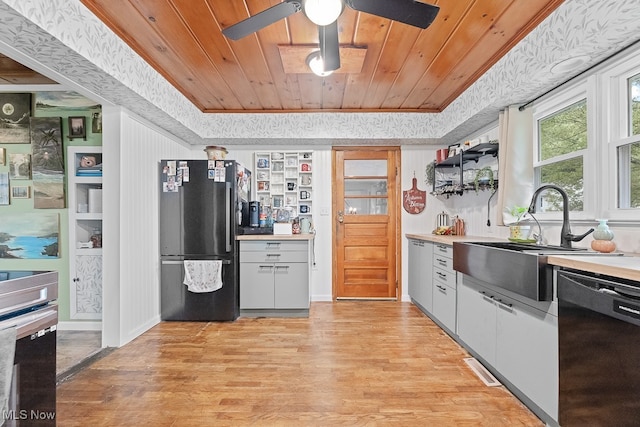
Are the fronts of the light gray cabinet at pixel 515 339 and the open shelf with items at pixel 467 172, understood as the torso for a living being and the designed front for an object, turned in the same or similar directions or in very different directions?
same or similar directions

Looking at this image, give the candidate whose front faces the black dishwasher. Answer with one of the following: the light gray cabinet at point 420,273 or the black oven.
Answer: the black oven

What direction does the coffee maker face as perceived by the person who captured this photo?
facing the viewer

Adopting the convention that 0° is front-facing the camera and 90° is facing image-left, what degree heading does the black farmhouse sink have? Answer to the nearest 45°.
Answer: approximately 45°

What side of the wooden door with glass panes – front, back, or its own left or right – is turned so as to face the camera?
front

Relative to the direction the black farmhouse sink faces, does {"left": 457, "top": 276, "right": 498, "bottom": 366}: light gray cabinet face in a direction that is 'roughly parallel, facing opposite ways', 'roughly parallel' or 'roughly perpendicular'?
roughly parallel

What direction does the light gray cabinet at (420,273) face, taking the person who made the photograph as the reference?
facing to the left of the viewer

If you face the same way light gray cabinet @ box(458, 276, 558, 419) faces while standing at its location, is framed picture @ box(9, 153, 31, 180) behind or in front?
in front

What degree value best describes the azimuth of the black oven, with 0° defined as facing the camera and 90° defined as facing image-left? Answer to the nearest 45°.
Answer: approximately 315°

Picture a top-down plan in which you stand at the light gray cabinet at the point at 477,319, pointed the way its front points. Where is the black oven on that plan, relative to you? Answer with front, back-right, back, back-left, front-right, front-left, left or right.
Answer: front

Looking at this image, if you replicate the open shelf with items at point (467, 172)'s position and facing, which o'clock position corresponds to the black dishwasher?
The black dishwasher is roughly at 10 o'clock from the open shelf with items.

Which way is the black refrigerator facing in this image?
toward the camera

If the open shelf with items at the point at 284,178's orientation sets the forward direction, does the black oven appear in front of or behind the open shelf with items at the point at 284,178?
in front

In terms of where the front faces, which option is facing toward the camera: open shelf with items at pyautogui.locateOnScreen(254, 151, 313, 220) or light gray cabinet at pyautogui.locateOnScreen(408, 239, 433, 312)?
the open shelf with items

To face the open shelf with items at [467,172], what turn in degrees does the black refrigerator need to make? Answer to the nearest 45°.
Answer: approximately 90° to its left

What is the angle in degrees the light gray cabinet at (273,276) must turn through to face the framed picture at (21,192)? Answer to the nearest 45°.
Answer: approximately 90° to its right

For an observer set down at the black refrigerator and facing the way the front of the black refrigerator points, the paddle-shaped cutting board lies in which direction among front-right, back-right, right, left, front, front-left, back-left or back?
left
